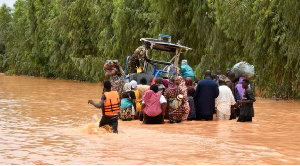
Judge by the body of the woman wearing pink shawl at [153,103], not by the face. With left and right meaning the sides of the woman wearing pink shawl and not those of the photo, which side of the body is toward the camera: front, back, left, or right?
back

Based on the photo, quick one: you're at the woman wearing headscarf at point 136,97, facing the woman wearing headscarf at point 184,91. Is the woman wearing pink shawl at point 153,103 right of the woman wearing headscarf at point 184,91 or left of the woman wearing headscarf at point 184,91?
right

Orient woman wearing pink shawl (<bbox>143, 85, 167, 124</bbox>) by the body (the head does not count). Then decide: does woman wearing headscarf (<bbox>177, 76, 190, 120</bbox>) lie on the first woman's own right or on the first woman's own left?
on the first woman's own right

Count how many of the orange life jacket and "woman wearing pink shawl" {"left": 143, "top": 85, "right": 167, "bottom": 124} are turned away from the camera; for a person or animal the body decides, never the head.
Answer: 2

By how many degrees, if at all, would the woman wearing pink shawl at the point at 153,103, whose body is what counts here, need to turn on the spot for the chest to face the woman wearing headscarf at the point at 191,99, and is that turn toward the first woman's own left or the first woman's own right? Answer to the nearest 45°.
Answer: approximately 45° to the first woman's own right

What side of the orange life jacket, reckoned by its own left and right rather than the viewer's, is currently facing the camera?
back

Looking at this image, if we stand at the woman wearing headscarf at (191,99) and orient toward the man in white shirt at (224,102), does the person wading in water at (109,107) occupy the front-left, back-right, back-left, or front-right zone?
back-right
